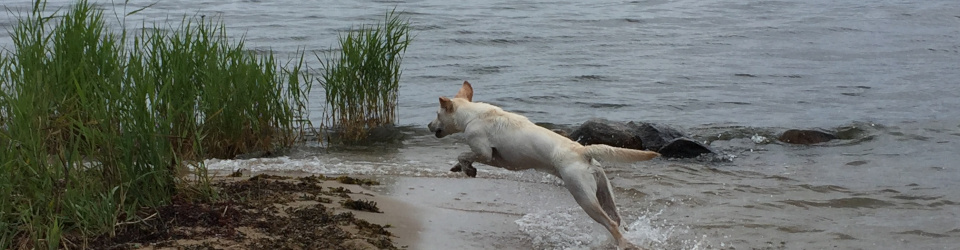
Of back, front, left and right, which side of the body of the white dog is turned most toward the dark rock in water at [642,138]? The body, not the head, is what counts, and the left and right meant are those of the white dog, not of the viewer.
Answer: right

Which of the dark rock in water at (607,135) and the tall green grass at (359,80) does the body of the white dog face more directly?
the tall green grass

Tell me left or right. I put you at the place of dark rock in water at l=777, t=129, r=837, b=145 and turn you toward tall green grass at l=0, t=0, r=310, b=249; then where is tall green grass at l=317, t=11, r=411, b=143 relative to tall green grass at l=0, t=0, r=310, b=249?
right

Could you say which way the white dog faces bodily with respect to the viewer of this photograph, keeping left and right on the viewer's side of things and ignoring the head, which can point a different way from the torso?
facing to the left of the viewer

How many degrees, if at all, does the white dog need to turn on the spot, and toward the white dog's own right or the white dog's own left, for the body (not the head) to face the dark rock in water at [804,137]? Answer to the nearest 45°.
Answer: approximately 135° to the white dog's own right

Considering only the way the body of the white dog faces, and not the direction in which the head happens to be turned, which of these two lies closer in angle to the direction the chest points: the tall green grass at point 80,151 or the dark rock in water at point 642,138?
the tall green grass

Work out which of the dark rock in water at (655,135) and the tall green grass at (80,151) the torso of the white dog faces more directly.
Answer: the tall green grass

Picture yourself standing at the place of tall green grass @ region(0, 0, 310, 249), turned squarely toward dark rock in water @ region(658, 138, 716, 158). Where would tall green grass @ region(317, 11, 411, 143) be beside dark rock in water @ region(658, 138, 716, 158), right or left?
left

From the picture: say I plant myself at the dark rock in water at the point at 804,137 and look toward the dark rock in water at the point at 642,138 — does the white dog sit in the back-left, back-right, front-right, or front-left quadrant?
front-left

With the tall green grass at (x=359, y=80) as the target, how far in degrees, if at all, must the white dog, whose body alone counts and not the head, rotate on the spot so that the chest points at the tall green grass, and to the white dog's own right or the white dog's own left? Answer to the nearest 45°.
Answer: approximately 45° to the white dog's own right

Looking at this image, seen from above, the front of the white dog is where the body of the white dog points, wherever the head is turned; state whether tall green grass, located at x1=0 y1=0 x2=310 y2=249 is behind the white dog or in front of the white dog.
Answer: in front

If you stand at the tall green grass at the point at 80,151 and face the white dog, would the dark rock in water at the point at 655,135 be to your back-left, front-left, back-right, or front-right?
front-left

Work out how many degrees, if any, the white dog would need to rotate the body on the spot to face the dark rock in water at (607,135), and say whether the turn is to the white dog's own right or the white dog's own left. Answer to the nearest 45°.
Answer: approximately 90° to the white dog's own right
